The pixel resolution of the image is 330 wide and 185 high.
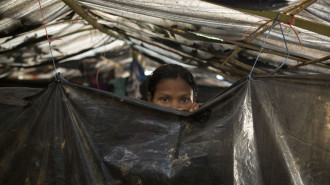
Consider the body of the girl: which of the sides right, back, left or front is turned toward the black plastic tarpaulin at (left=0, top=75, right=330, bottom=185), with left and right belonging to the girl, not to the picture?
front

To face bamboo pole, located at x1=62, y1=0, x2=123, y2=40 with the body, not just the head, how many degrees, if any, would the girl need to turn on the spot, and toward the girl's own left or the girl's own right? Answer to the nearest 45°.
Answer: approximately 90° to the girl's own right

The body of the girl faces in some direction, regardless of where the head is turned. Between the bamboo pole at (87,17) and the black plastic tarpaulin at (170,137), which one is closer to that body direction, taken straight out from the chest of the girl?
the black plastic tarpaulin

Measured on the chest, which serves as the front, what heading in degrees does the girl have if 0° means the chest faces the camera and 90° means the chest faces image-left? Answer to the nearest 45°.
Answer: approximately 0°
